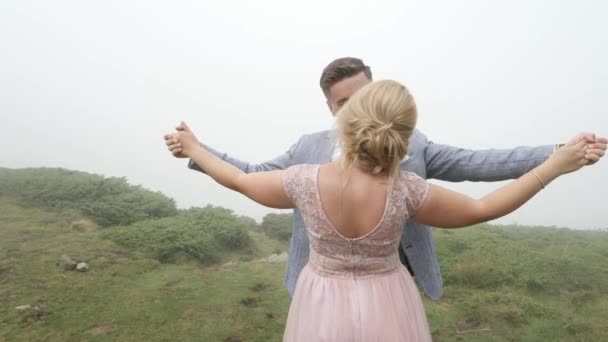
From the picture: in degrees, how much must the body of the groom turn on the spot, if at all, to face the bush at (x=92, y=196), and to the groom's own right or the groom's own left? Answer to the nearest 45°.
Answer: approximately 135° to the groom's own right

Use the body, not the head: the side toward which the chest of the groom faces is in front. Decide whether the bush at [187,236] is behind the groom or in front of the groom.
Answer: behind

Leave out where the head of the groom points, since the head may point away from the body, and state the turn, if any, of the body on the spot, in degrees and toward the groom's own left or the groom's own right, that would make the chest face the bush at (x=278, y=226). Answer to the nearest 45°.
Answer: approximately 180°

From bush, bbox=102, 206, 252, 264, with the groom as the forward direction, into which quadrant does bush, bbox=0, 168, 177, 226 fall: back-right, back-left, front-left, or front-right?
back-right

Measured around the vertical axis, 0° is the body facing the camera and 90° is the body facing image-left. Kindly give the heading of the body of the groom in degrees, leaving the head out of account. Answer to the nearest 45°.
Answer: approximately 0°
